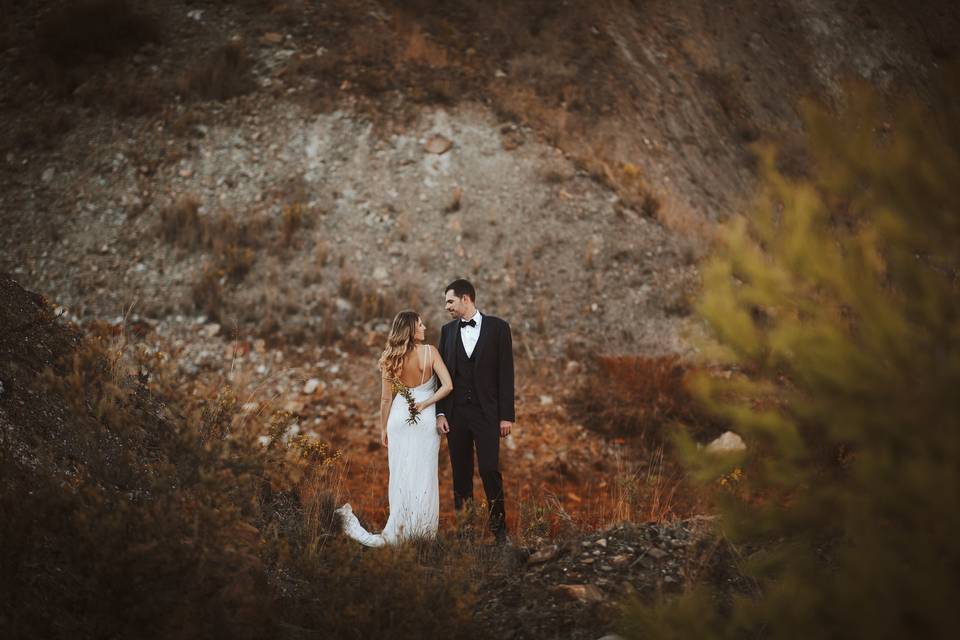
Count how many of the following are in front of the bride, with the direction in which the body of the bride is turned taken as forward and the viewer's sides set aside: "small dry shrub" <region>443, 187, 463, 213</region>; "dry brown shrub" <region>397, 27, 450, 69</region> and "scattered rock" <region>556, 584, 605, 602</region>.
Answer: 2

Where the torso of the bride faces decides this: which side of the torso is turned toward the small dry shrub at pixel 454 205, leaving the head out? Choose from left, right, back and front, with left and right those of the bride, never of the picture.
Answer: front

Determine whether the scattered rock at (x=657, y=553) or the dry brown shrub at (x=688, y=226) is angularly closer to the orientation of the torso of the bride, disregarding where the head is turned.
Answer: the dry brown shrub

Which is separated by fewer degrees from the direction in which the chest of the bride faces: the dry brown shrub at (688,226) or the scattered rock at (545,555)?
the dry brown shrub

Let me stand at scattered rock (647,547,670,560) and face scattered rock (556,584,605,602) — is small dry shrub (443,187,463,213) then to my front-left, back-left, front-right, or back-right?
back-right

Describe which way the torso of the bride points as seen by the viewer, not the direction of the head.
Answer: away from the camera

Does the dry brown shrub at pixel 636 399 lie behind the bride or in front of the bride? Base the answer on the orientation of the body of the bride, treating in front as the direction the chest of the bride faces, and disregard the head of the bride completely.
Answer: in front

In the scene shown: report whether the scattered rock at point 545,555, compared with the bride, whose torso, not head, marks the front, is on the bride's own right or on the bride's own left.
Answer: on the bride's own right

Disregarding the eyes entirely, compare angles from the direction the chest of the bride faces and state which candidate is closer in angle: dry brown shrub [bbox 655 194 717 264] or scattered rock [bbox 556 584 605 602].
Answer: the dry brown shrub

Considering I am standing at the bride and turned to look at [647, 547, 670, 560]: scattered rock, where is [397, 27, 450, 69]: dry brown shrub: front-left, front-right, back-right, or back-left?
back-left

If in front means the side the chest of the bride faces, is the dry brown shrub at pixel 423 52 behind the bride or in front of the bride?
in front

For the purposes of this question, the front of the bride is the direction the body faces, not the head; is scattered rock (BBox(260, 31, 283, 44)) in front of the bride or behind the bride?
in front

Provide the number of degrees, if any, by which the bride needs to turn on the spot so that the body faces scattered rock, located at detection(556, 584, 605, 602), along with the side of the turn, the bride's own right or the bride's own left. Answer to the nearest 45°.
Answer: approximately 135° to the bride's own right
